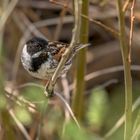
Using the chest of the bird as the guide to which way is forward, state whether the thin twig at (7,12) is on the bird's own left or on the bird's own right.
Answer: on the bird's own right

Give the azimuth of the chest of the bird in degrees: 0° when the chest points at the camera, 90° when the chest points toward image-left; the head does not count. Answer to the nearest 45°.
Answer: approximately 45°
